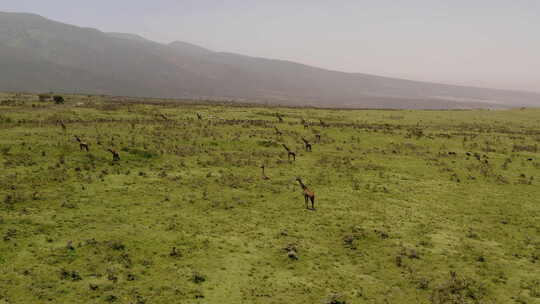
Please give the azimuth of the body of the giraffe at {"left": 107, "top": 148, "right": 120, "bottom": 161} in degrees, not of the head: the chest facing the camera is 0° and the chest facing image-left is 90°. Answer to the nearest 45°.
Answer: approximately 90°
